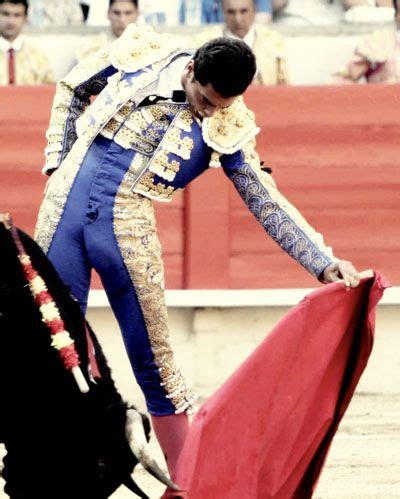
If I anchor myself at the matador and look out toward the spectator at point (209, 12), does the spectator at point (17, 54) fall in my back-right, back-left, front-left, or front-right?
front-left

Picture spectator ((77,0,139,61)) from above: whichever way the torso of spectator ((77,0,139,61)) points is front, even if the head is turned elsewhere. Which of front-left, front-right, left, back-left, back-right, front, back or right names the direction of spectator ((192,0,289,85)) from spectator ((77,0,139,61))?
left

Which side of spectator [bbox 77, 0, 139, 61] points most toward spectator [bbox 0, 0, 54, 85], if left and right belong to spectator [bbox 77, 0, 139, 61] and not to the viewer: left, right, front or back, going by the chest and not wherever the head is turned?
right

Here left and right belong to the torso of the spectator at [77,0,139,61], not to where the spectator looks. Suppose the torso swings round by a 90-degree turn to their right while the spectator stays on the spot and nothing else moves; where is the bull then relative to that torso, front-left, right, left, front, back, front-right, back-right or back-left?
left

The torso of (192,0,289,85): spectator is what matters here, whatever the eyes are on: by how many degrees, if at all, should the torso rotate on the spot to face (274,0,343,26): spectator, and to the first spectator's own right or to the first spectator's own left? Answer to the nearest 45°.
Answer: approximately 135° to the first spectator's own left

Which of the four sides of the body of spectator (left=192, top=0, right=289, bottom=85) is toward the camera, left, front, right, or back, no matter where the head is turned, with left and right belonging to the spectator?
front

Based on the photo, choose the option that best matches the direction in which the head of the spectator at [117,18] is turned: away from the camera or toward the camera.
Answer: toward the camera

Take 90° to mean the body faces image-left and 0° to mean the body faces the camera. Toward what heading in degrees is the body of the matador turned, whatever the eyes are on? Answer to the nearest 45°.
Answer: approximately 0°

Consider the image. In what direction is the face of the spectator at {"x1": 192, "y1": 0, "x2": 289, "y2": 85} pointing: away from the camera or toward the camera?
toward the camera

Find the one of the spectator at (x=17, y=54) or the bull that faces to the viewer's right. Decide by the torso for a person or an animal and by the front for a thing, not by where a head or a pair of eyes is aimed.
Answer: the bull

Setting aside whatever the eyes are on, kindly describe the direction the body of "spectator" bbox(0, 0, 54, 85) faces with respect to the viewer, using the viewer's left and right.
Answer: facing the viewer

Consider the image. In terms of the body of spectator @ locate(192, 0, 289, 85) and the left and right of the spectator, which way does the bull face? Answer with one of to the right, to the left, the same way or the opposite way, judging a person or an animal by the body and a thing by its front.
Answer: to the left

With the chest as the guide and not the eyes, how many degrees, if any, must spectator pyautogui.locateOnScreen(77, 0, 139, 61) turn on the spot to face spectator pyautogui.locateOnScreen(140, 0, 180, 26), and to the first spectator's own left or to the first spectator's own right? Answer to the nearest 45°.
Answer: approximately 135° to the first spectator's own left

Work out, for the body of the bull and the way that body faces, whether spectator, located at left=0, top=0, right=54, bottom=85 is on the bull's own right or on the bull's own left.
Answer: on the bull's own left

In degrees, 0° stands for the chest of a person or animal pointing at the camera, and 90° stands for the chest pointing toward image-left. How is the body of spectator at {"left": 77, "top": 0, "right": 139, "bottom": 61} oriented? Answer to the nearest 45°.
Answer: approximately 0°
